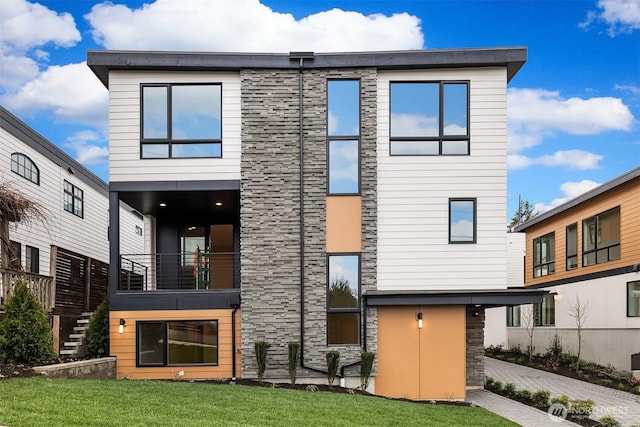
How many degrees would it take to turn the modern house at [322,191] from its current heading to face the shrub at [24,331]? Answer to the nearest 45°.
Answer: approximately 45° to its right

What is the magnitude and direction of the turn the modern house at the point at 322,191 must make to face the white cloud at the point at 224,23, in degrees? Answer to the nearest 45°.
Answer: approximately 180°

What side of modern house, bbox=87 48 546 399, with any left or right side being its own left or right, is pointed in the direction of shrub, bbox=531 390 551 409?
left

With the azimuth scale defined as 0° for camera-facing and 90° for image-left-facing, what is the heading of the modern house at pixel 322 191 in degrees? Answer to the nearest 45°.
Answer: approximately 0°

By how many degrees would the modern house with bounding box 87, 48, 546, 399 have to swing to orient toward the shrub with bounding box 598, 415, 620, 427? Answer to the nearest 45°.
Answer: approximately 45° to its left

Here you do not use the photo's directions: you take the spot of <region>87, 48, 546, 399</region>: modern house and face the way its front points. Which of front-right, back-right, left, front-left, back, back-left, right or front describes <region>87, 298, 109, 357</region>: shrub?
right

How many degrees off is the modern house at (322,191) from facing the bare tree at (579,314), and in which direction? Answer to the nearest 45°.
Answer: approximately 135° to its left
